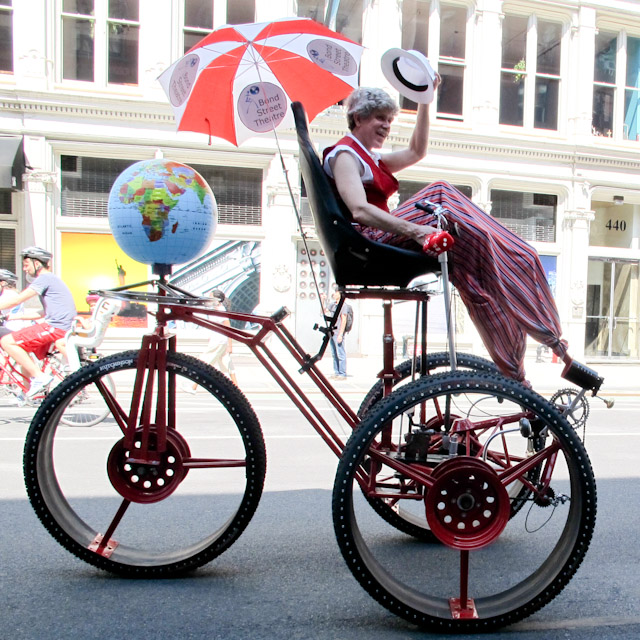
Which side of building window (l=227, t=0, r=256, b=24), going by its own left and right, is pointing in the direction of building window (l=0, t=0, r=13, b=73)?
right

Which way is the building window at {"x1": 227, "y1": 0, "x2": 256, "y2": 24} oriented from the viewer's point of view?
toward the camera

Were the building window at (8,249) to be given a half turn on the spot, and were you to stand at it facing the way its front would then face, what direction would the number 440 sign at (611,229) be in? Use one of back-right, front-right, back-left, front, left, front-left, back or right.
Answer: right

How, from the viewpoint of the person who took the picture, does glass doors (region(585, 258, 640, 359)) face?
facing the viewer

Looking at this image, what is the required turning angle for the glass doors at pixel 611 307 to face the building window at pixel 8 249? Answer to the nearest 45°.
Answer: approximately 45° to its right

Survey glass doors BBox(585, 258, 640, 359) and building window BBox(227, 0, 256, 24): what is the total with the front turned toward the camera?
2

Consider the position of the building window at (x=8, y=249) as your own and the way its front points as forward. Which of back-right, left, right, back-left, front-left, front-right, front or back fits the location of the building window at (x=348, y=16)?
left

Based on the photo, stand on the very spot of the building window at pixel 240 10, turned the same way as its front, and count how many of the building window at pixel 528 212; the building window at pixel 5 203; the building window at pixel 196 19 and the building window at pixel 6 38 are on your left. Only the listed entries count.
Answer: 1

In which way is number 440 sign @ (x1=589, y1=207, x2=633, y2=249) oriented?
toward the camera

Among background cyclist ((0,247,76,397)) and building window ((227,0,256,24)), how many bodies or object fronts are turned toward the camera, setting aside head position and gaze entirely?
1
